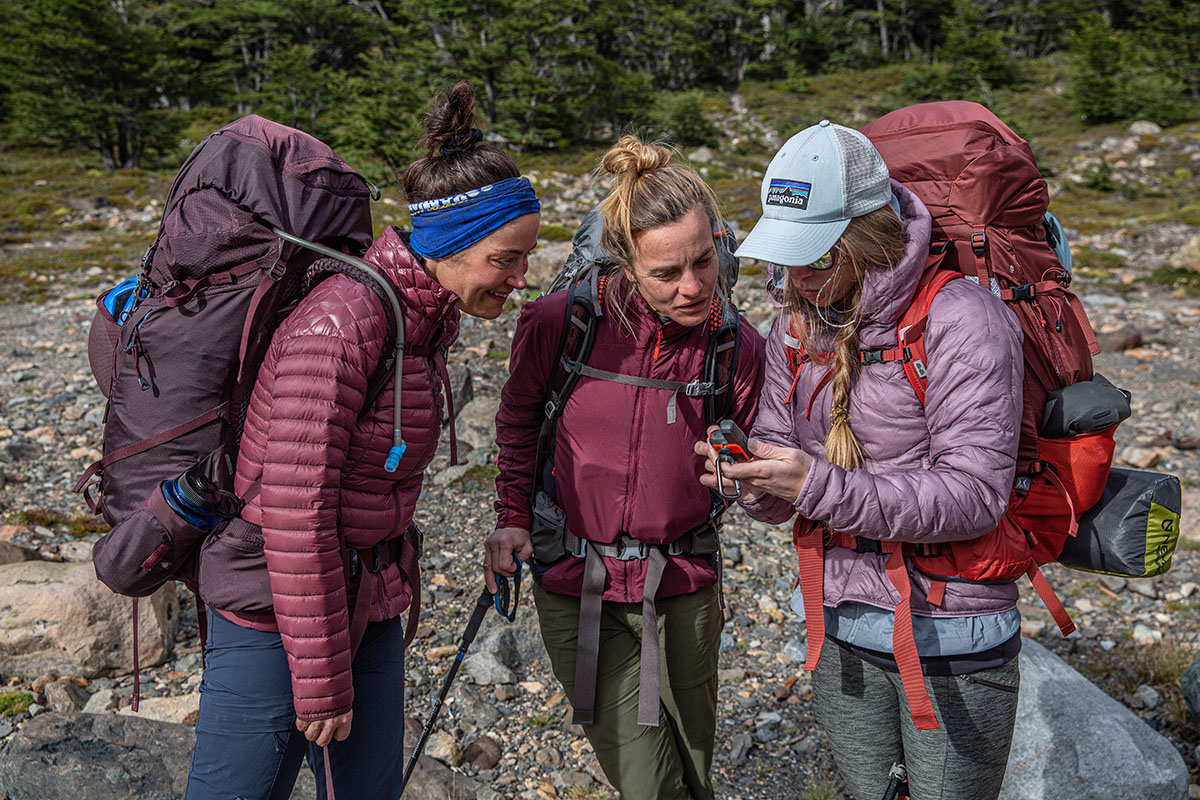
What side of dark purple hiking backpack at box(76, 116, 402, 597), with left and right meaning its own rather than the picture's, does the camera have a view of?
left

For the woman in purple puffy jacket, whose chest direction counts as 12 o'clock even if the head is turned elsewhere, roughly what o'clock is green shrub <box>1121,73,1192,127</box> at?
The green shrub is roughly at 5 o'clock from the woman in purple puffy jacket.

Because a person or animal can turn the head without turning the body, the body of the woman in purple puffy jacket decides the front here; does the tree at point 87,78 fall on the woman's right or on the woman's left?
on the woman's right

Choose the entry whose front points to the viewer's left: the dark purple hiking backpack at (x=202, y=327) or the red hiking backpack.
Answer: the dark purple hiking backpack

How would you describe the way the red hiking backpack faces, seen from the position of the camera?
facing away from the viewer and to the right of the viewer

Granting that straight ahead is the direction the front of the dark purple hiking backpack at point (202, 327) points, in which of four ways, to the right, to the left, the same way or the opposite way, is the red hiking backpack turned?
the opposite way

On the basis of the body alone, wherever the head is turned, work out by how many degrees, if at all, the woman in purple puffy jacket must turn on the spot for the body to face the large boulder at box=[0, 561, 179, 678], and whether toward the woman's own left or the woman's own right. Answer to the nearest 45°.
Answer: approximately 45° to the woman's own right

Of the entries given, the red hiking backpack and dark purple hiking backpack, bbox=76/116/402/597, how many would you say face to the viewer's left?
1

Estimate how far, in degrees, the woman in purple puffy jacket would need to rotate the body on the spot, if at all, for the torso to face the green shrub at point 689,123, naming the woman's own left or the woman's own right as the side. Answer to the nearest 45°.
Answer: approximately 135° to the woman's own right
